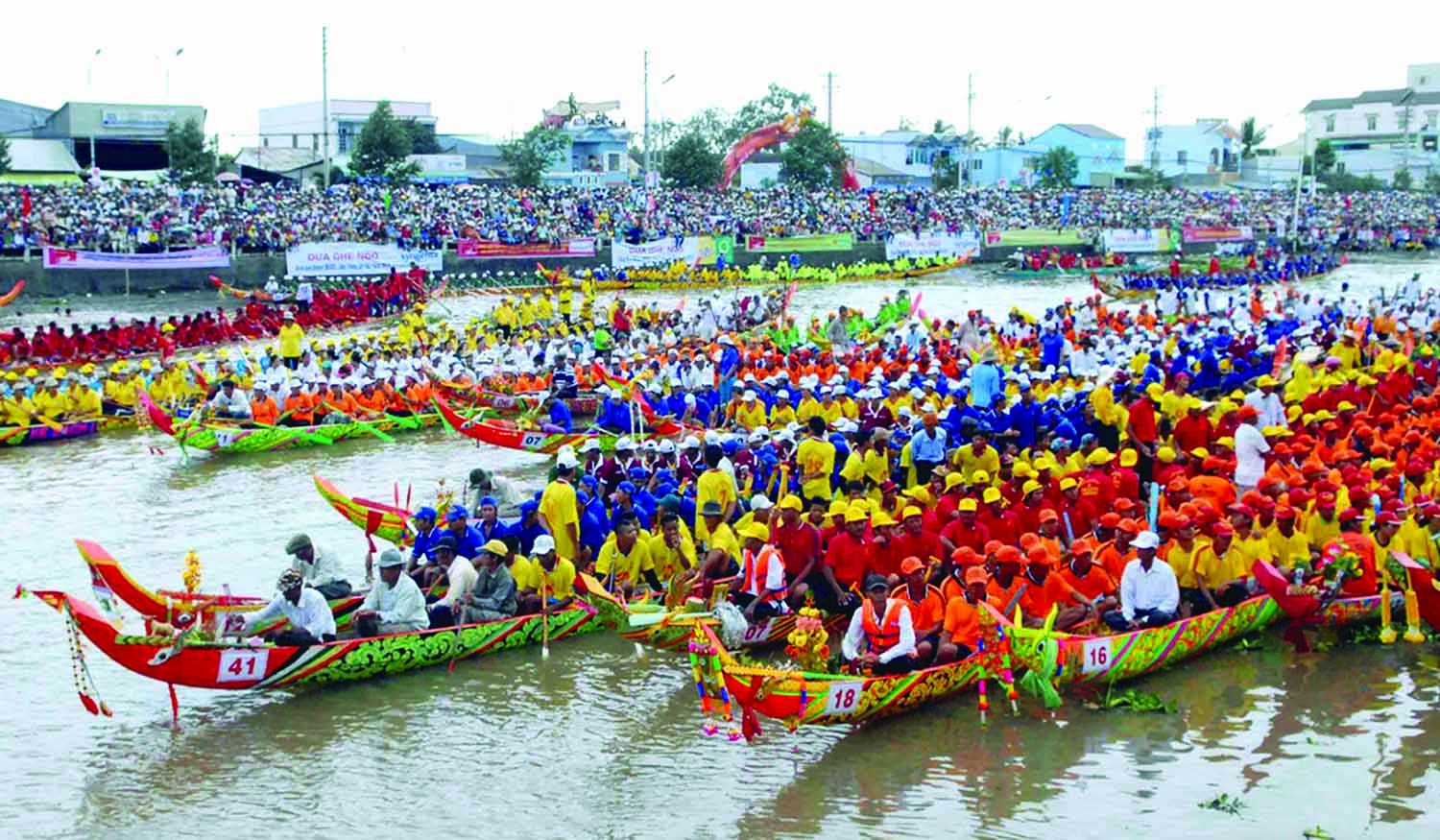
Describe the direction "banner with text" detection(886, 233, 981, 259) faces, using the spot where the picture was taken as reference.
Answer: facing the viewer

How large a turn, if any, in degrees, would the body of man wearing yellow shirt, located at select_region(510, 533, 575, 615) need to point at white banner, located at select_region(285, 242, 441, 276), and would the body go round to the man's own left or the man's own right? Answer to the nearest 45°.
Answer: approximately 135° to the man's own right

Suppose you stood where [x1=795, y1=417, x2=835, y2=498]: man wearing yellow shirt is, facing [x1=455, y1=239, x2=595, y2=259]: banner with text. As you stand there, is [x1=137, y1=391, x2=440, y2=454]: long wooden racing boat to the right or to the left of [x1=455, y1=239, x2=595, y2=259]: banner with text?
left

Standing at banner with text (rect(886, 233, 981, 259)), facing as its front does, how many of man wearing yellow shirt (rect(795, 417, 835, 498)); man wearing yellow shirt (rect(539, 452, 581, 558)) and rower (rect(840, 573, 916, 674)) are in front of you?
3

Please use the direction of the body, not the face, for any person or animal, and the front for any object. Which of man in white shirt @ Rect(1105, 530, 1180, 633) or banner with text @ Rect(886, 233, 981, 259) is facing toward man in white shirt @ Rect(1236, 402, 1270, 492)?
the banner with text

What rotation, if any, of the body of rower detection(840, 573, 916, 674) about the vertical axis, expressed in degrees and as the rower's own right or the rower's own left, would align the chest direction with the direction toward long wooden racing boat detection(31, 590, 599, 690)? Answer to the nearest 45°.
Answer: approximately 45° to the rower's own right

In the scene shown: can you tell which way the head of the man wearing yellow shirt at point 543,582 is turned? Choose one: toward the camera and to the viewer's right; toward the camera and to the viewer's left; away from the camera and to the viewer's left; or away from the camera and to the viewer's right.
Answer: toward the camera and to the viewer's left

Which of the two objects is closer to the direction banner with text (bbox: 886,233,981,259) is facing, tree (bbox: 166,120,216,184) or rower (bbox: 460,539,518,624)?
the rower

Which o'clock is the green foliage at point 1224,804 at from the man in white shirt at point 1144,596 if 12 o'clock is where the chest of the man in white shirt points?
The green foliage is roughly at 10 o'clock from the man in white shirt.

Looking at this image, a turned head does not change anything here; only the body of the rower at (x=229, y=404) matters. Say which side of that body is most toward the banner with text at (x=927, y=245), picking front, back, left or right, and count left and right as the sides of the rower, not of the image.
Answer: back

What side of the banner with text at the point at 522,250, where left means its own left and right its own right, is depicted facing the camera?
front

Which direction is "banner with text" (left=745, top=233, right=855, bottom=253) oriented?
toward the camera

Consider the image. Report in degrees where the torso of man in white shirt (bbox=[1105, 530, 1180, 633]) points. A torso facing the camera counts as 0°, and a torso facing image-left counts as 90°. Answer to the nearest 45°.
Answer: approximately 45°

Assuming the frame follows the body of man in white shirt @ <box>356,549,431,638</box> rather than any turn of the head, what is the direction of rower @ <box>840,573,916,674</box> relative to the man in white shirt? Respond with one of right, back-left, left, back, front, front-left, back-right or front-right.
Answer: left

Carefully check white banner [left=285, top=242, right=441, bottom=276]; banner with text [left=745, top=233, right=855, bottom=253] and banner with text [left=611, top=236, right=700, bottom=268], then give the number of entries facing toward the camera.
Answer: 3

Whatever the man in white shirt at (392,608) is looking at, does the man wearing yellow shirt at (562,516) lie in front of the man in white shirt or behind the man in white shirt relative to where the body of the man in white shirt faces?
behind
